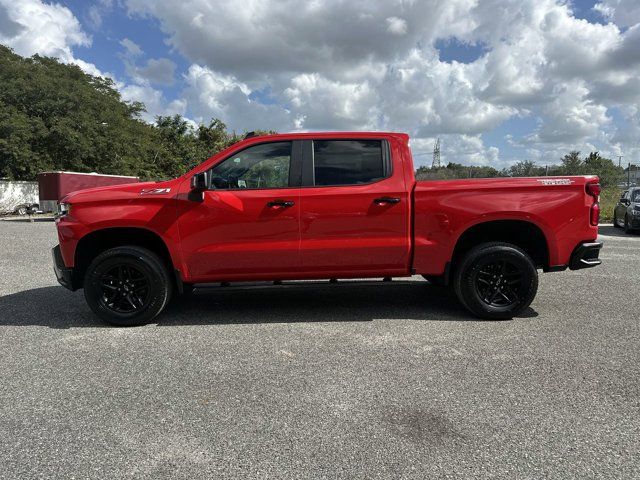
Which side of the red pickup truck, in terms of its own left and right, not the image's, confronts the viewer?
left

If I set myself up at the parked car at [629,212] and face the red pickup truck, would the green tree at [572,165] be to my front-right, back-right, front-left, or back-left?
back-right

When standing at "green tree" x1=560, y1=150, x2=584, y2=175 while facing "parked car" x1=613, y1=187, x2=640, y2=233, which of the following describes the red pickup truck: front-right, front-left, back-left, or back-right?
front-right

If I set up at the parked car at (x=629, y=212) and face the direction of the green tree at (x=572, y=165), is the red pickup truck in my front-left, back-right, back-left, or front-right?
back-left

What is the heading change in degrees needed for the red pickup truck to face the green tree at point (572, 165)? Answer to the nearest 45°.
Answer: approximately 135° to its right

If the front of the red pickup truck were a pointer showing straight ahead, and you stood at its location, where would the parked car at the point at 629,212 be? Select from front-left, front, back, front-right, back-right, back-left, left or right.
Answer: back-right
